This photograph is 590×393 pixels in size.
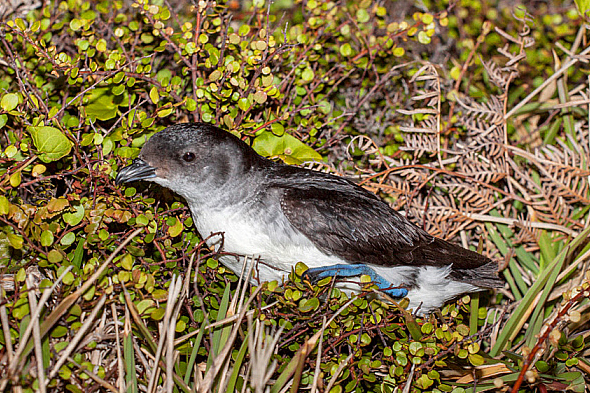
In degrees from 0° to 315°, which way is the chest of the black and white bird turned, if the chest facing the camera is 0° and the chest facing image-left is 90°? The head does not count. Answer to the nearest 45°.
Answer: approximately 90°

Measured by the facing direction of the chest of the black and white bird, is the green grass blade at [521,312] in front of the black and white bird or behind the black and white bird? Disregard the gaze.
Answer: behind

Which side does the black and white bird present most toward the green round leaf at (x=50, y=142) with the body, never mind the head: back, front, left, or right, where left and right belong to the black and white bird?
front

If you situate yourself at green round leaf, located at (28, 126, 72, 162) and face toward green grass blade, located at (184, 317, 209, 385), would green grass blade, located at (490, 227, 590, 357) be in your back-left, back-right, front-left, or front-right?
front-left

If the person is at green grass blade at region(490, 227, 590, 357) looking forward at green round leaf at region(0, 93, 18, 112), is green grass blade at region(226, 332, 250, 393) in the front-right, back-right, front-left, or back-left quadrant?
front-left

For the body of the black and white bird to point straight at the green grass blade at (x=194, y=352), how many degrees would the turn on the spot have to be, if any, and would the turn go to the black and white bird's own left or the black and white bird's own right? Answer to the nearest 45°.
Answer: approximately 45° to the black and white bird's own left

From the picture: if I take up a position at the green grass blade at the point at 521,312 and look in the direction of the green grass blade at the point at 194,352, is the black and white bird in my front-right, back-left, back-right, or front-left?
front-right

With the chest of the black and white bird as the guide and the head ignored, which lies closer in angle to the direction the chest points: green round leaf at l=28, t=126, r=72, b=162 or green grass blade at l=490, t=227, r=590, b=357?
the green round leaf

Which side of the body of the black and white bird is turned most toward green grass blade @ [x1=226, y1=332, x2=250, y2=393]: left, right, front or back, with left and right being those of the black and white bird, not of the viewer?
left

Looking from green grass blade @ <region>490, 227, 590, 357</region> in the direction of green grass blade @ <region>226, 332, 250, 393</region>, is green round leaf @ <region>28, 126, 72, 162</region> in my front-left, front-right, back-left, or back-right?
front-right

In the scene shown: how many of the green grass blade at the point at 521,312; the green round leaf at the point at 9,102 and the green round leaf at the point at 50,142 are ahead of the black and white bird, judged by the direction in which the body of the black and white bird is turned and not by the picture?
2

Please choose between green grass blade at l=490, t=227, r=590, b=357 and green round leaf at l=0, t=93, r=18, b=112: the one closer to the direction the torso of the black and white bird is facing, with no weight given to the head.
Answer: the green round leaf

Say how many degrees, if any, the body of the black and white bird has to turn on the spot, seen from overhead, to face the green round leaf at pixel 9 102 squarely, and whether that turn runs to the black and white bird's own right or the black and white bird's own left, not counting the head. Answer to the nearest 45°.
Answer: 0° — it already faces it

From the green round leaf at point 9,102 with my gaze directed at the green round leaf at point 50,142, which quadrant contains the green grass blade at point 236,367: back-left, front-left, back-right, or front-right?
front-right

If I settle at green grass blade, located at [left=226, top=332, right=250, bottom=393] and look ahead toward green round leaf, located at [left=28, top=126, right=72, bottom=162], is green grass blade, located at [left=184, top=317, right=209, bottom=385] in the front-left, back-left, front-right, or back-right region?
front-left

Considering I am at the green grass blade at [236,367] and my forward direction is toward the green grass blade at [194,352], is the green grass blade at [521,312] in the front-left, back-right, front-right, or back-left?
back-right

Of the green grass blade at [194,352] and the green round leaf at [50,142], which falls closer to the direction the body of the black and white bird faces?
the green round leaf

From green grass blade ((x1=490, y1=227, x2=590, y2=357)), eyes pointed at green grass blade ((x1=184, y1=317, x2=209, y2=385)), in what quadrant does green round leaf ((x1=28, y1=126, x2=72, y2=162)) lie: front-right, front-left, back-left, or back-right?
front-right
